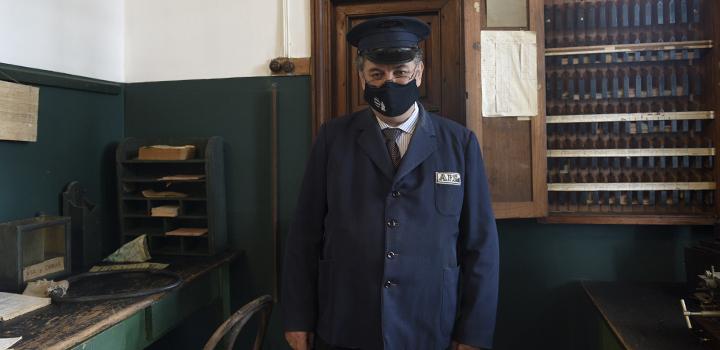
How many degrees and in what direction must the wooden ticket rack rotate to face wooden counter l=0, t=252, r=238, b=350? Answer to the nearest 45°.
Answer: approximately 45° to its right

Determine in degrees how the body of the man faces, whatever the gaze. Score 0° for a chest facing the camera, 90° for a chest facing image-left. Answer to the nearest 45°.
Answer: approximately 0°

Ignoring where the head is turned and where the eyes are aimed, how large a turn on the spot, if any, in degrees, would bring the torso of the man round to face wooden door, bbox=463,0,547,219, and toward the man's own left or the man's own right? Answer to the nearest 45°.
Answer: approximately 135° to the man's own left

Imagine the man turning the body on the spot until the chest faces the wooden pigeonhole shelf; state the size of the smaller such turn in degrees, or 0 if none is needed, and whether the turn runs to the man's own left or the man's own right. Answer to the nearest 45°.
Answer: approximately 135° to the man's own right

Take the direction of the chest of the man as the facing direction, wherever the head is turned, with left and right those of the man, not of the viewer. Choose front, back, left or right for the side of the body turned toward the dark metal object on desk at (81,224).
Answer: right

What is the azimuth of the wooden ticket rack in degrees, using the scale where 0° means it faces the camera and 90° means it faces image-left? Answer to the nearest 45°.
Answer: approximately 0°

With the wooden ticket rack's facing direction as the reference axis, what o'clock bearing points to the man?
The man is roughly at 1 o'clock from the wooden ticket rack.

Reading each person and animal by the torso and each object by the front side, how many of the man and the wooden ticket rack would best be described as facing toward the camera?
2

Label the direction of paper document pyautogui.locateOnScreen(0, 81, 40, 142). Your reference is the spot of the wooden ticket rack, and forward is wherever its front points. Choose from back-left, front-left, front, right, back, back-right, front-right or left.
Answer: front-right
